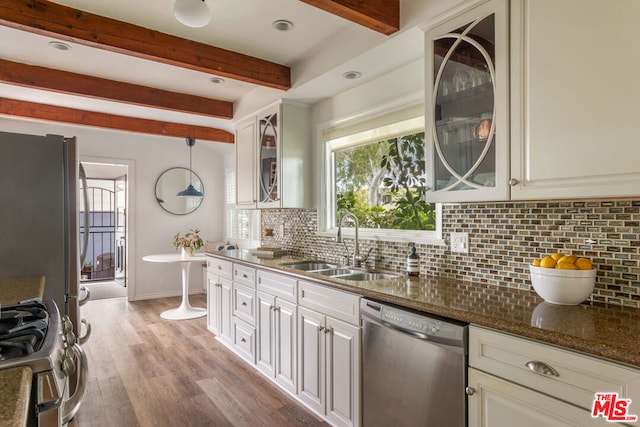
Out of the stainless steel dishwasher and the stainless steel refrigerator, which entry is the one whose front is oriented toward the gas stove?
the stainless steel dishwasher

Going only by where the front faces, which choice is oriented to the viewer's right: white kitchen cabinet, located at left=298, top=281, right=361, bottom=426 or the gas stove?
the gas stove

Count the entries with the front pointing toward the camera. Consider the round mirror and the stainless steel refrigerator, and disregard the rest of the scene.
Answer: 1

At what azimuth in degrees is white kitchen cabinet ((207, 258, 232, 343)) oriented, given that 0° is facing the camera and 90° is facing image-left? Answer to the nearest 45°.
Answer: approximately 45°

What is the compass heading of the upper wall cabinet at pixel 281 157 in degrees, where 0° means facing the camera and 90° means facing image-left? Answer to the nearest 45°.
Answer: approximately 45°

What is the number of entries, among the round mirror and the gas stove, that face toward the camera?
1

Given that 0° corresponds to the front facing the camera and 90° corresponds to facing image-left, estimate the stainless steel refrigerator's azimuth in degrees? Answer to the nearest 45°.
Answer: approximately 270°

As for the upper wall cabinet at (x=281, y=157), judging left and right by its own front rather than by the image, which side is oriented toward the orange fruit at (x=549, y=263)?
left

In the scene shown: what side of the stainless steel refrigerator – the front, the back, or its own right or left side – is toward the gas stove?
right

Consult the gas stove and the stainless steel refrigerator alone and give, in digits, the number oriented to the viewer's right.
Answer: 2
